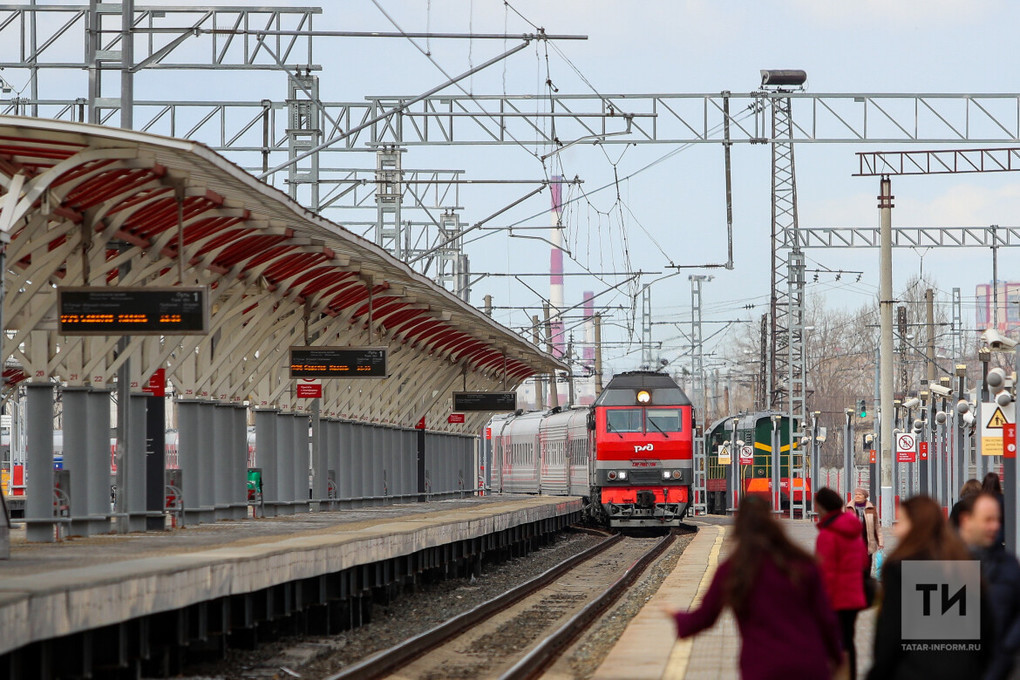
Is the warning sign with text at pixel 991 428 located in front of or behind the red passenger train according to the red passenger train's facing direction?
in front

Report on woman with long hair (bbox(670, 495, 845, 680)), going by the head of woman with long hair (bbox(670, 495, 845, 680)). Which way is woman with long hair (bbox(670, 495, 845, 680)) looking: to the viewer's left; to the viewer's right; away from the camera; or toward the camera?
away from the camera

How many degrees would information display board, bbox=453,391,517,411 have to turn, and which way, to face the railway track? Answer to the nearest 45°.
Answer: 0° — it already faces it

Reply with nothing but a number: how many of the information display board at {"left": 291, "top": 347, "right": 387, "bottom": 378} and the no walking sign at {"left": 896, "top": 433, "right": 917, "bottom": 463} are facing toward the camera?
2

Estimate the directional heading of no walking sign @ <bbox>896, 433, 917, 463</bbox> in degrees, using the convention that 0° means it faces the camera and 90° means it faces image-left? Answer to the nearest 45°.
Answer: approximately 0°

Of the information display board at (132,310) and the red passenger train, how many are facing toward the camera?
2

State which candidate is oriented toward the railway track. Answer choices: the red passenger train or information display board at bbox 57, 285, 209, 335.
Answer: the red passenger train

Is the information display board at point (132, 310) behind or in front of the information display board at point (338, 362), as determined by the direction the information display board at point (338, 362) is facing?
in front
